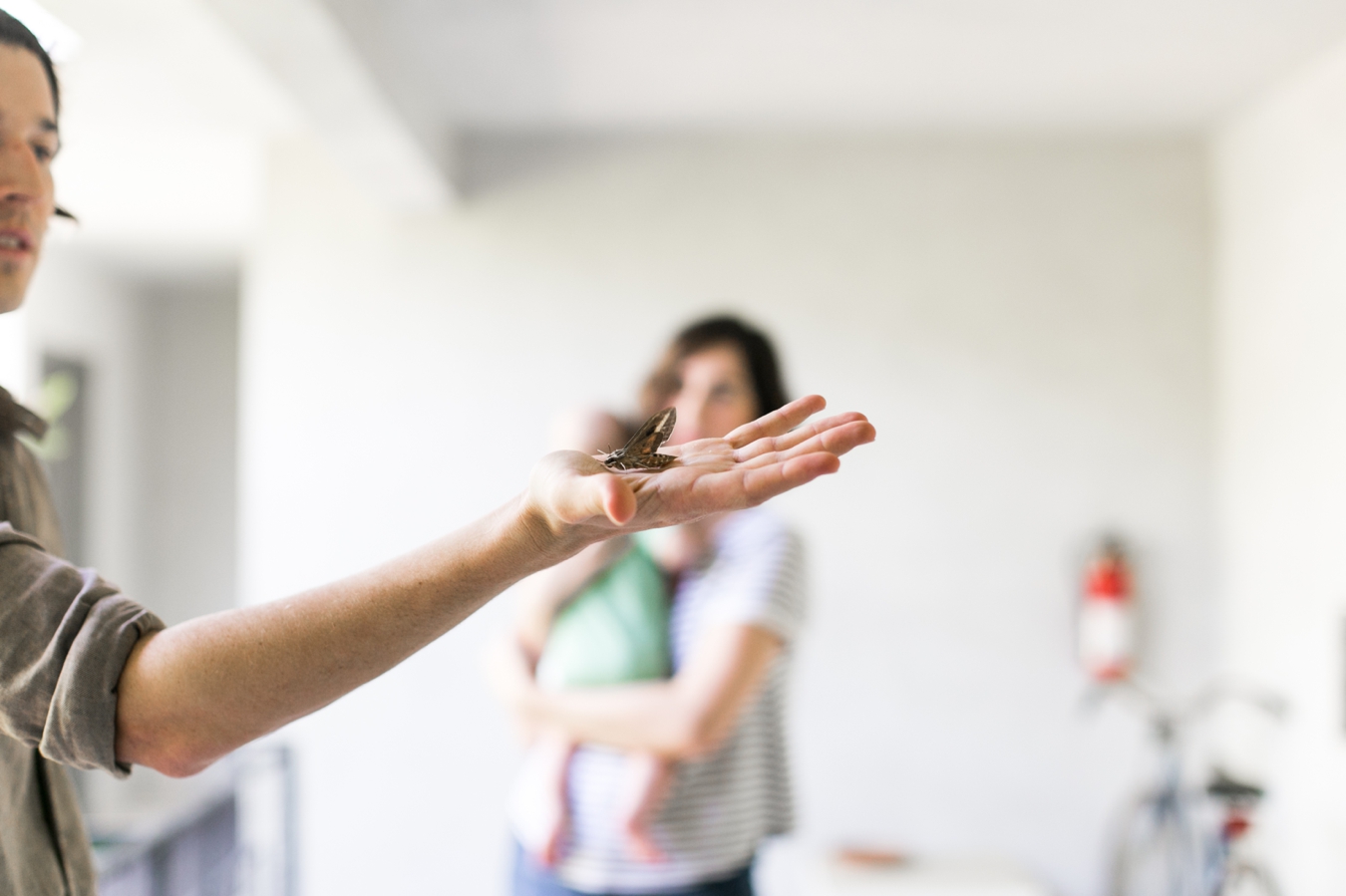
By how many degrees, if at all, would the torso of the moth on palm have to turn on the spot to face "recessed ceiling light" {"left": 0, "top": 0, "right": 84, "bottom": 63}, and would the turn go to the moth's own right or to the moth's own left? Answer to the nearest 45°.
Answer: approximately 45° to the moth's own right

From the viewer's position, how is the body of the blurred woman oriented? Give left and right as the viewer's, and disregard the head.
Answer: facing the viewer and to the left of the viewer

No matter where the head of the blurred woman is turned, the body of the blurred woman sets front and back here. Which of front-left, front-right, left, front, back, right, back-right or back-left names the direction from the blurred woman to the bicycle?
back

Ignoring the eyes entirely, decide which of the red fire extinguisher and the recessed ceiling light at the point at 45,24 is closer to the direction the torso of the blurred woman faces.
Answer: the recessed ceiling light

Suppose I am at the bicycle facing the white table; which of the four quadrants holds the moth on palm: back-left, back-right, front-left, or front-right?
front-left

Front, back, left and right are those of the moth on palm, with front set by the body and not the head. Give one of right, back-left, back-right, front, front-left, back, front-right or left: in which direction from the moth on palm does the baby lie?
right

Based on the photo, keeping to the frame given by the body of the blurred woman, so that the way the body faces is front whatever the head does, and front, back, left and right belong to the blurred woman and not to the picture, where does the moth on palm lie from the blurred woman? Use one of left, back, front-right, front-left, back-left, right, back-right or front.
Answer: front-left

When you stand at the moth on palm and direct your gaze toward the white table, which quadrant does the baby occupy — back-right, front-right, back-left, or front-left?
front-left

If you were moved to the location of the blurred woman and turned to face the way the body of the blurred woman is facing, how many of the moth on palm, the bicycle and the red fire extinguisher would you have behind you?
2

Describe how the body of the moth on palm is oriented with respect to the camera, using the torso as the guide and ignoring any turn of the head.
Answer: to the viewer's left

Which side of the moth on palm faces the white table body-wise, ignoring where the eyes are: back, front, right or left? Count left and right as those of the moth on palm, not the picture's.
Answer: right

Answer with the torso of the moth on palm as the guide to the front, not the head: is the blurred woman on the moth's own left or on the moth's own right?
on the moth's own right

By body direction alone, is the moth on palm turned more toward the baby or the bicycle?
the baby
